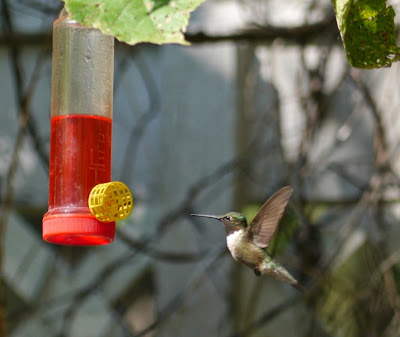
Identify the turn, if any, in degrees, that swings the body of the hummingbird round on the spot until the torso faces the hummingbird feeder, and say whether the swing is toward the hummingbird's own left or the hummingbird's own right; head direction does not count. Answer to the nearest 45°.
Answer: approximately 45° to the hummingbird's own left

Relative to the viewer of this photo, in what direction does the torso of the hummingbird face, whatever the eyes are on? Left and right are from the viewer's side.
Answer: facing to the left of the viewer
